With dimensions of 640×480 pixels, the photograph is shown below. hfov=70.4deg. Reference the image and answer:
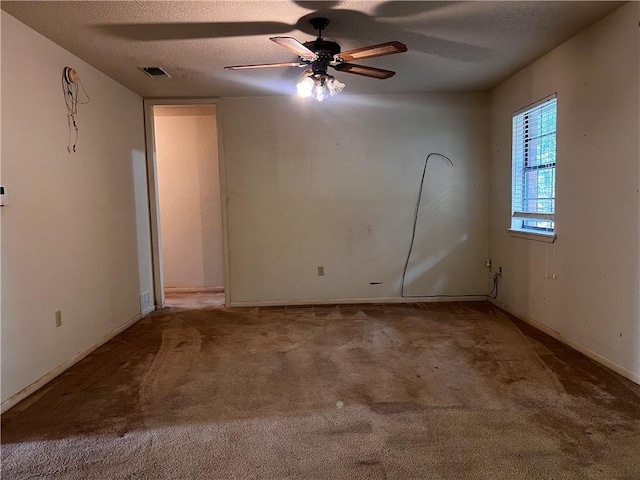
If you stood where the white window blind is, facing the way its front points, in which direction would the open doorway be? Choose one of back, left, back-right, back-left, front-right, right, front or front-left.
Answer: front-right

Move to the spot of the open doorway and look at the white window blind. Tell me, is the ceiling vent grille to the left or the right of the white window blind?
right

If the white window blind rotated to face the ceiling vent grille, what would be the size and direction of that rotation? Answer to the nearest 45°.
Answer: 0° — it already faces it

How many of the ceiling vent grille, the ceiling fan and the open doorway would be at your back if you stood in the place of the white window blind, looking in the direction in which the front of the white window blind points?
0

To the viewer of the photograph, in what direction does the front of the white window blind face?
facing the viewer and to the left of the viewer

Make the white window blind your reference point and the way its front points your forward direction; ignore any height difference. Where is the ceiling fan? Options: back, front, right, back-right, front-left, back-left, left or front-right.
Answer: front

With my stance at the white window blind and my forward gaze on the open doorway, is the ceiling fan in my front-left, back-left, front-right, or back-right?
front-left
